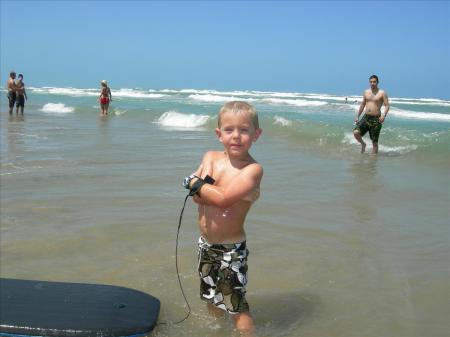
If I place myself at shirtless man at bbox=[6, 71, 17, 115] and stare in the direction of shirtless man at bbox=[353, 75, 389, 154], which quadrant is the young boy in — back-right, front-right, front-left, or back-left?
front-right

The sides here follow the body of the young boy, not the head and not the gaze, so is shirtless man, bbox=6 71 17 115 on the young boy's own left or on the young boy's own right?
on the young boy's own right

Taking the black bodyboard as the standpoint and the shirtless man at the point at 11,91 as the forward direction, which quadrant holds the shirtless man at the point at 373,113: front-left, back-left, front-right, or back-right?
front-right

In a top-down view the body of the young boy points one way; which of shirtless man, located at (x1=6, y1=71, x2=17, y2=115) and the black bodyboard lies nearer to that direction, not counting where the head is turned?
the black bodyboard

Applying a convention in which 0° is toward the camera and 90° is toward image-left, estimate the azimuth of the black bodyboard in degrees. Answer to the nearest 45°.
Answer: approximately 270°

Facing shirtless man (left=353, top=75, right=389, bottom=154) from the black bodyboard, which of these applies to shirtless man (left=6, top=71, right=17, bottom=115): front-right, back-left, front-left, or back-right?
front-left

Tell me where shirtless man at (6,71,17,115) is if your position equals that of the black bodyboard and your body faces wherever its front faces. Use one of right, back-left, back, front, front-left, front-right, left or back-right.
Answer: left

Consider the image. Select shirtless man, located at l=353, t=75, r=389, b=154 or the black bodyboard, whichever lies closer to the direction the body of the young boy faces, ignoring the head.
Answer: the black bodyboard
